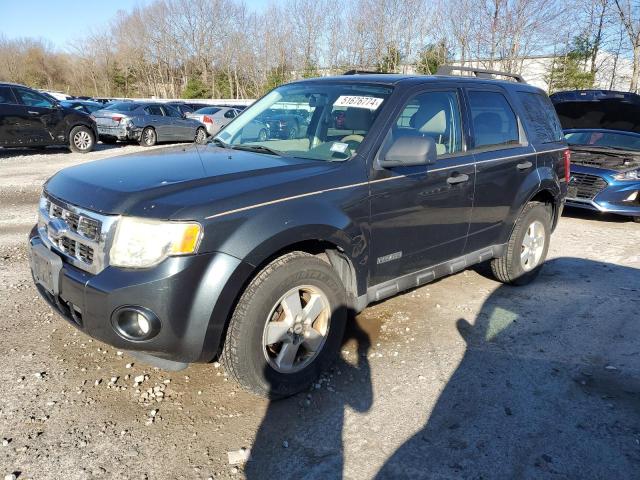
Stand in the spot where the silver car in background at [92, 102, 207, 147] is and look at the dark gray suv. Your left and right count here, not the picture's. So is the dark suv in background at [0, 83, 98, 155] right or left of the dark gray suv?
right

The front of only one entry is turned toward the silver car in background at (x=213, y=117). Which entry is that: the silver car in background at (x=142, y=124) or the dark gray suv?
the silver car in background at (x=142, y=124)

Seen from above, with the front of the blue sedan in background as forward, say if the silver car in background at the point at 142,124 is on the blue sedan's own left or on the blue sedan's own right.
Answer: on the blue sedan's own right

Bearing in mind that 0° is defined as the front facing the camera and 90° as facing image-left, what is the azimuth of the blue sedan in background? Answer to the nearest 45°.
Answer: approximately 45°

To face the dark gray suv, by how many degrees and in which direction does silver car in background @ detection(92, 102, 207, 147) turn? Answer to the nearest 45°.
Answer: approximately 135° to its right

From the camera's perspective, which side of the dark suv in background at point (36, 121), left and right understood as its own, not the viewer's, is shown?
right

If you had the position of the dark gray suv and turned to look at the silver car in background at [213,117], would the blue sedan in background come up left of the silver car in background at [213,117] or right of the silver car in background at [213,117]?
right

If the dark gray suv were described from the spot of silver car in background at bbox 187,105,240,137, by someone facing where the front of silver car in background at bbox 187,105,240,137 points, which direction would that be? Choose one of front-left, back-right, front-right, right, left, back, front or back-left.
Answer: back-right

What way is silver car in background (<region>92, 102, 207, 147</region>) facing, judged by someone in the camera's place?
facing away from the viewer and to the right of the viewer

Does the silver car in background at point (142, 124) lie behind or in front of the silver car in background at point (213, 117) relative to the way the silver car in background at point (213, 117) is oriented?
behind

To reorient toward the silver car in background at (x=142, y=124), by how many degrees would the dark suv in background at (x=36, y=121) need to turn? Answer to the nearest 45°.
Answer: approximately 45° to its left
